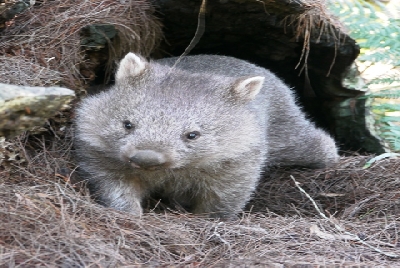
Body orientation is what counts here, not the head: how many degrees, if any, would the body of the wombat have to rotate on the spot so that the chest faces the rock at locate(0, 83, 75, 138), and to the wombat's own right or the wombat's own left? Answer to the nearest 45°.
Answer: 0° — it already faces it

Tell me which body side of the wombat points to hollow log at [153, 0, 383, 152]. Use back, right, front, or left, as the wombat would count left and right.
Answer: back

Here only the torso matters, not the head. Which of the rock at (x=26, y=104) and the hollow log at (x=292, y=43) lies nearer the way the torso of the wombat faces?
the rock

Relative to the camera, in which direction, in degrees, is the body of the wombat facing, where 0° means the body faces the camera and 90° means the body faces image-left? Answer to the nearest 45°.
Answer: approximately 45°
